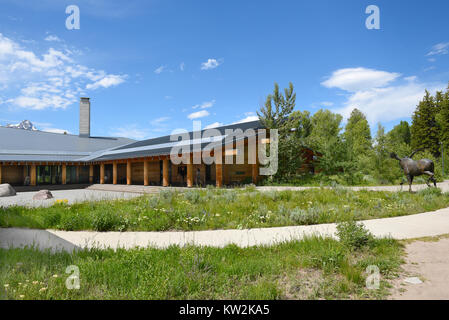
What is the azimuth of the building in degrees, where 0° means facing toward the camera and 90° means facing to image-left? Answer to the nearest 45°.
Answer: approximately 0°

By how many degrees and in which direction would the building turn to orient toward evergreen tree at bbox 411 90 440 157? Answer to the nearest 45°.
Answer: approximately 90° to its left

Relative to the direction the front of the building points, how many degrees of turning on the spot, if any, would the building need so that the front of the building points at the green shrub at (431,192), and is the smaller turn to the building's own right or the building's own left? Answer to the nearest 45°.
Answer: approximately 45° to the building's own left

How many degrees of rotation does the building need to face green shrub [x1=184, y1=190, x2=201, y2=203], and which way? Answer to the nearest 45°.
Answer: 0° — it already faces it

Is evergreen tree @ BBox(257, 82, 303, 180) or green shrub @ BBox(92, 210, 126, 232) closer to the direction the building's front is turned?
the green shrub

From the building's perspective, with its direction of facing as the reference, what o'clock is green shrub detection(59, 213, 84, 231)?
The green shrub is roughly at 12 o'clock from the building.

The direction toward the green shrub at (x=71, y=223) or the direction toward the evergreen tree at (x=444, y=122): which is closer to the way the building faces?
the green shrub
